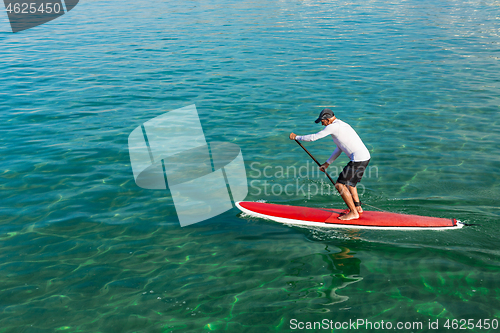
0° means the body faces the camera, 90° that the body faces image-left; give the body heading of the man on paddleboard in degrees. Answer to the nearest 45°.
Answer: approximately 90°

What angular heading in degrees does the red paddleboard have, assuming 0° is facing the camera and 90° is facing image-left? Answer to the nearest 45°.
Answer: approximately 90°
